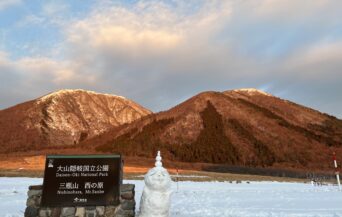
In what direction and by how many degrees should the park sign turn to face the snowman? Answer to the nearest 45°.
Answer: approximately 45° to its left

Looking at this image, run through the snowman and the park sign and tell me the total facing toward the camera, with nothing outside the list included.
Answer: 2

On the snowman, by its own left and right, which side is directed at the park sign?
right

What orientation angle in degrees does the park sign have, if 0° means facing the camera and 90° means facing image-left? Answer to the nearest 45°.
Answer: approximately 0°

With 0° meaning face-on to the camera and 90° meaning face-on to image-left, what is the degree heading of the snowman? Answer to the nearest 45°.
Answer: approximately 0°
